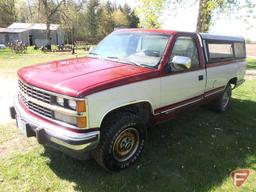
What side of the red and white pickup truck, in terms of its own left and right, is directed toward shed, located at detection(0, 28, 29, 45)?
right

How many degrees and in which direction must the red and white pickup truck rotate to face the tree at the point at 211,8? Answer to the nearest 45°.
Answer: approximately 135° to its right

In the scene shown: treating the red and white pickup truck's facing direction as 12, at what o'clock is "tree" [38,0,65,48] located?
The tree is roughly at 4 o'clock from the red and white pickup truck.

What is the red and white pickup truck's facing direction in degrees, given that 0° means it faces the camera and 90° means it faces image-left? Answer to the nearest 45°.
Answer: approximately 45°

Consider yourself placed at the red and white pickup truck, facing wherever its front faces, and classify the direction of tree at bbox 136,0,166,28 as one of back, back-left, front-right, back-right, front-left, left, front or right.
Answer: back-right

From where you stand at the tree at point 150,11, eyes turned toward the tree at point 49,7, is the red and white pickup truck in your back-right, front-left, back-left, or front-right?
back-left
